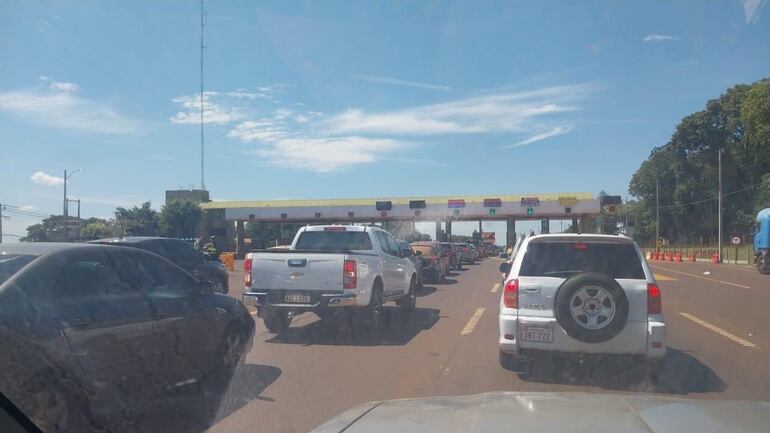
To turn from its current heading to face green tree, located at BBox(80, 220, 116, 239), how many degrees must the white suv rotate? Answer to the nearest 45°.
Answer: approximately 45° to its left

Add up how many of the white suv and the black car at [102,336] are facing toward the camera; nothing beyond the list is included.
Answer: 0

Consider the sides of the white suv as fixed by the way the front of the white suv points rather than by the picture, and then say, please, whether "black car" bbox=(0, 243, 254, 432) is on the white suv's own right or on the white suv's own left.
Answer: on the white suv's own left

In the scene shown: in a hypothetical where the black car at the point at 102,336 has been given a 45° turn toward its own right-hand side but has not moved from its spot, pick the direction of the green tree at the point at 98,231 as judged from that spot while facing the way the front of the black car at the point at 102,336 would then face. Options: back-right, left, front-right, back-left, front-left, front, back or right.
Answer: left

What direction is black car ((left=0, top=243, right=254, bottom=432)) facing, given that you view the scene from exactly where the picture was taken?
facing away from the viewer and to the right of the viewer

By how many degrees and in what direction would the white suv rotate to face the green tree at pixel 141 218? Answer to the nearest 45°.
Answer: approximately 45° to its left

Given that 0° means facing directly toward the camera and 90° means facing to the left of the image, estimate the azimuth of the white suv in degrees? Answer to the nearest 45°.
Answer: approximately 180°
